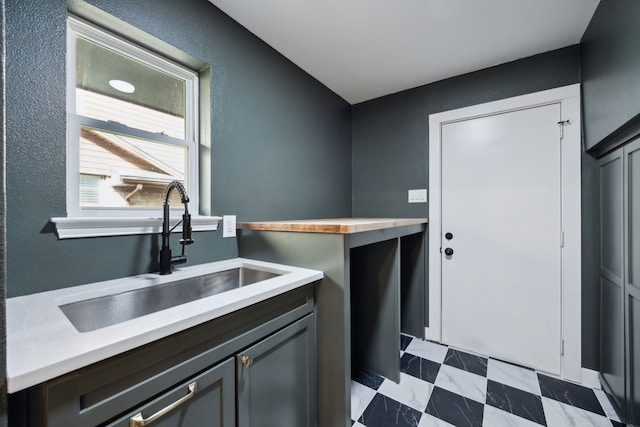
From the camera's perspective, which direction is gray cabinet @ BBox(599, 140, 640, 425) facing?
to the viewer's left

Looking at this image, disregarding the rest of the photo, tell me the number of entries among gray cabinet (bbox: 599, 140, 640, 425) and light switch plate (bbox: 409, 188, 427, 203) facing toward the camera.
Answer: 1

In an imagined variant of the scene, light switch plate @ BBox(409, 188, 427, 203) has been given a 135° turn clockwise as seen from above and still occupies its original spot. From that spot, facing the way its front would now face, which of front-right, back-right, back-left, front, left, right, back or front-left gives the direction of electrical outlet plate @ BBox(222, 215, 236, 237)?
left

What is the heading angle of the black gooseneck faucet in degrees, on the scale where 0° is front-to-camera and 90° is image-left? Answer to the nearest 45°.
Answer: approximately 315°

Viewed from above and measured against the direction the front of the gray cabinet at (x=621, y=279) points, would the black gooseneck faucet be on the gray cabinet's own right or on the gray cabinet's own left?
on the gray cabinet's own left

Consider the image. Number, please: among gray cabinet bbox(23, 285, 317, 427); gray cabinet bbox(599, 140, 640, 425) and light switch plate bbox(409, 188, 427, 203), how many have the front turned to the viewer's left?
1

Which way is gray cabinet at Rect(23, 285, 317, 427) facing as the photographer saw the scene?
facing the viewer and to the right of the viewer

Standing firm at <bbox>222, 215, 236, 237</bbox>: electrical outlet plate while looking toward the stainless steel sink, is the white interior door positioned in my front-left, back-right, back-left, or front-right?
back-left

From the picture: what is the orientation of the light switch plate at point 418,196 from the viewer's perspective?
toward the camera
